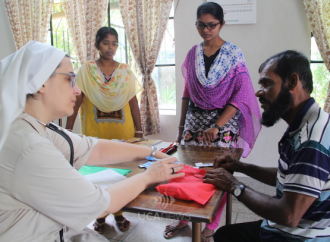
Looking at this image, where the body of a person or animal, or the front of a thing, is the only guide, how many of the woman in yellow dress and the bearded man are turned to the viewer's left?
1

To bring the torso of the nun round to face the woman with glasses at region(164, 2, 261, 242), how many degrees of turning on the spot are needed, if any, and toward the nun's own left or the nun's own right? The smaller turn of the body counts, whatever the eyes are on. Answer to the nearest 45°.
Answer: approximately 45° to the nun's own left

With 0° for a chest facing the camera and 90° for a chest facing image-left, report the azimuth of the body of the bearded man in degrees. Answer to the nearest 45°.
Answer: approximately 90°

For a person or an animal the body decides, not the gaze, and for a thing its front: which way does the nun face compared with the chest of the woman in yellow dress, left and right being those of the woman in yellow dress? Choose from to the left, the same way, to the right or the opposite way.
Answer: to the left

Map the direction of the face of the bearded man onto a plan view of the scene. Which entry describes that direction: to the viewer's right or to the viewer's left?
to the viewer's left

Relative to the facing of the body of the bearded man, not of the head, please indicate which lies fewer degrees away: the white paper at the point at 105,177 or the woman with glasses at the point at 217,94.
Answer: the white paper

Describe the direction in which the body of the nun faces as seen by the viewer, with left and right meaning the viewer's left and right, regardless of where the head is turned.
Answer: facing to the right of the viewer

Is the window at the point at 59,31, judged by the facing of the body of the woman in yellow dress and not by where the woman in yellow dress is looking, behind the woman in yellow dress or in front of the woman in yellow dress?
behind

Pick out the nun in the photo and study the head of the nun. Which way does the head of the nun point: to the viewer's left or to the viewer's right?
to the viewer's right
